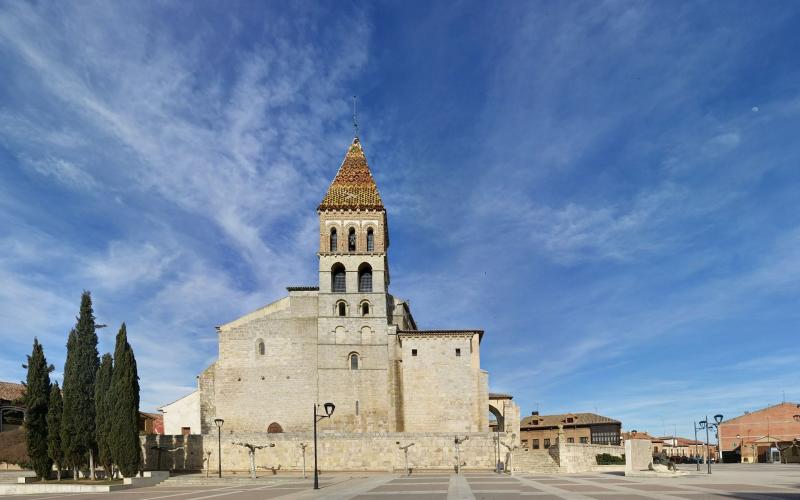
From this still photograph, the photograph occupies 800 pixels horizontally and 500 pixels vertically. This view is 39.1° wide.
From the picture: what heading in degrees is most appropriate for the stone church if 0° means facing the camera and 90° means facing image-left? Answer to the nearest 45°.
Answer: approximately 0°

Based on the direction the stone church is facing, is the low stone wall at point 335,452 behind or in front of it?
in front

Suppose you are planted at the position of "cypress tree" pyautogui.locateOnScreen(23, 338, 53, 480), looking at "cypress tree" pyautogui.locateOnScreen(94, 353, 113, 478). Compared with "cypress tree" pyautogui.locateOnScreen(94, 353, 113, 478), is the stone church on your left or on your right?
left

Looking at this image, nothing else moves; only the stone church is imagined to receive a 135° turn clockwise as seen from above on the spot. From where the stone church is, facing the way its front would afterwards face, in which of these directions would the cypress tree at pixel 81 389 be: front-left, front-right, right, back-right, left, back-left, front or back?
left

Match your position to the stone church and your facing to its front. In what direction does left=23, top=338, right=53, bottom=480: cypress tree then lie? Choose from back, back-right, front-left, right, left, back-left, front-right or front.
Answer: front-right

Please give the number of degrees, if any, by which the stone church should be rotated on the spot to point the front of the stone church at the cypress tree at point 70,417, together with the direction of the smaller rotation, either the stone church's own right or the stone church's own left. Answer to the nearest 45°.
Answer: approximately 45° to the stone church's own right
